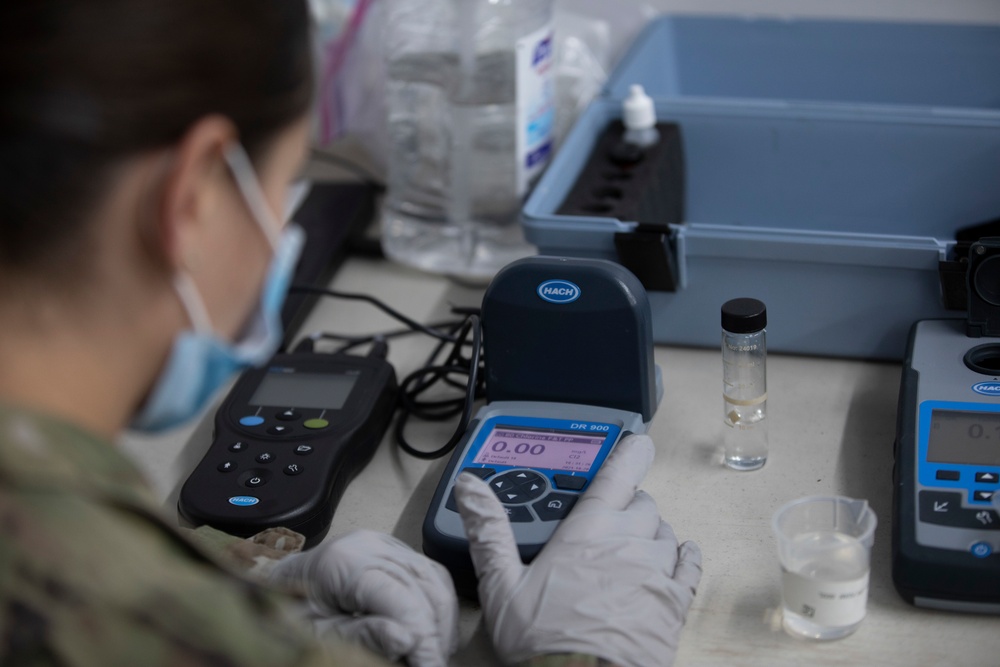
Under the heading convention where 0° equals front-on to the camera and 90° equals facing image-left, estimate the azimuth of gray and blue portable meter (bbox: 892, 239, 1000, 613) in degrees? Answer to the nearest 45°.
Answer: approximately 0°

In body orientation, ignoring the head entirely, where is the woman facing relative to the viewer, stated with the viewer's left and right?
facing away from the viewer and to the right of the viewer

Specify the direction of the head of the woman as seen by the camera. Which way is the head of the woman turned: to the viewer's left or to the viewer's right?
to the viewer's right

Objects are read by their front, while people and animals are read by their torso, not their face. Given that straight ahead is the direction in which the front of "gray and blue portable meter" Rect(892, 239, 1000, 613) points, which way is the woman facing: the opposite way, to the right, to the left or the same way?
the opposite way

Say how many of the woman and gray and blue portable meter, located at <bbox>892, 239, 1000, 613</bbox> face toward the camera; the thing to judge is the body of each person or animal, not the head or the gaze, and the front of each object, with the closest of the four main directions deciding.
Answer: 1
